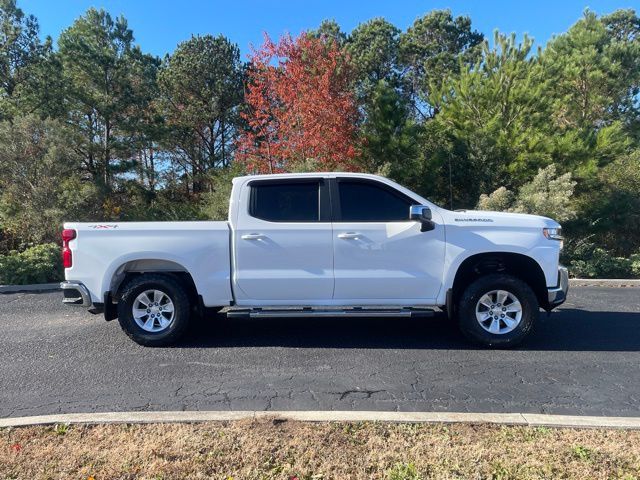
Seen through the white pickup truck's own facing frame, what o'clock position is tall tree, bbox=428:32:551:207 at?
The tall tree is roughly at 10 o'clock from the white pickup truck.

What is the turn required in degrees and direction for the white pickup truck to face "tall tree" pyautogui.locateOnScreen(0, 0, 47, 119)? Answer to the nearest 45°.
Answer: approximately 135° to its left

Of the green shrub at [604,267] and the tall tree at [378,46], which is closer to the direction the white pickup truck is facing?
the green shrub

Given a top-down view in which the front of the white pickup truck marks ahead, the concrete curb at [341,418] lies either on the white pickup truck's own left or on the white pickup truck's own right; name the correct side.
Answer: on the white pickup truck's own right

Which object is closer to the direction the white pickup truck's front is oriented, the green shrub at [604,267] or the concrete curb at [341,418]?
the green shrub

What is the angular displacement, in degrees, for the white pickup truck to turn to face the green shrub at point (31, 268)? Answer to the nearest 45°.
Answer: approximately 135° to its left

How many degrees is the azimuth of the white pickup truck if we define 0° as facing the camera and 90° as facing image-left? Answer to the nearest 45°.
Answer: approximately 270°

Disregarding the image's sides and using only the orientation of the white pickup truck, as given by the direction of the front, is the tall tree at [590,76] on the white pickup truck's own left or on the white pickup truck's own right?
on the white pickup truck's own left

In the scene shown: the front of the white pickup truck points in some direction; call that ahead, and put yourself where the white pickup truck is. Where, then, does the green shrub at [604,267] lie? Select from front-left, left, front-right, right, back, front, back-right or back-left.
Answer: front-left

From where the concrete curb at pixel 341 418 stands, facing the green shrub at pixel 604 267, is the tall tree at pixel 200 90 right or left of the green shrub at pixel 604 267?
left

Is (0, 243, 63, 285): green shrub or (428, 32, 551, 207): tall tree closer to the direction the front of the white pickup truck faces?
the tall tree
